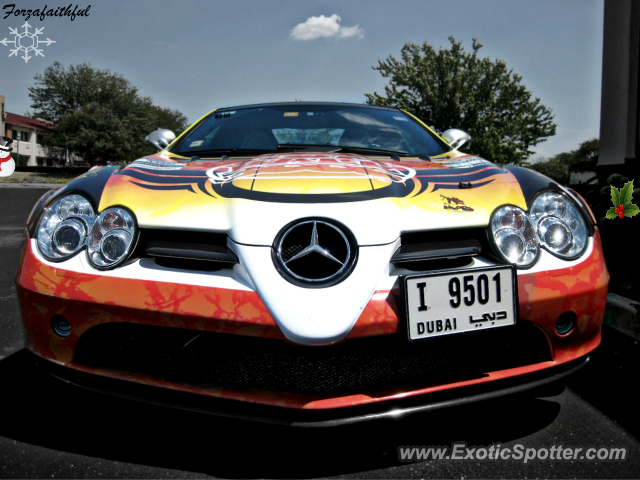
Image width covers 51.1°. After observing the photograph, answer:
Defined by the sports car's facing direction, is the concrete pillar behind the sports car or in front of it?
behind

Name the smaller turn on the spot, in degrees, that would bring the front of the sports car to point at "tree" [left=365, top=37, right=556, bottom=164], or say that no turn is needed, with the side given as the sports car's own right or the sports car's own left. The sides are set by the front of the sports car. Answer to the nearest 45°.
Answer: approximately 180°

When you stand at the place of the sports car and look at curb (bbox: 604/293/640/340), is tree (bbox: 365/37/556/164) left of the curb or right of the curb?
left

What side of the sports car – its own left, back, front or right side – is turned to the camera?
front

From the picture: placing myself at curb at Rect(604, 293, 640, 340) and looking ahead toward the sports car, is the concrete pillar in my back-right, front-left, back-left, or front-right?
back-right

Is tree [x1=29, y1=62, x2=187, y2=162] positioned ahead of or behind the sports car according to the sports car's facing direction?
behind
